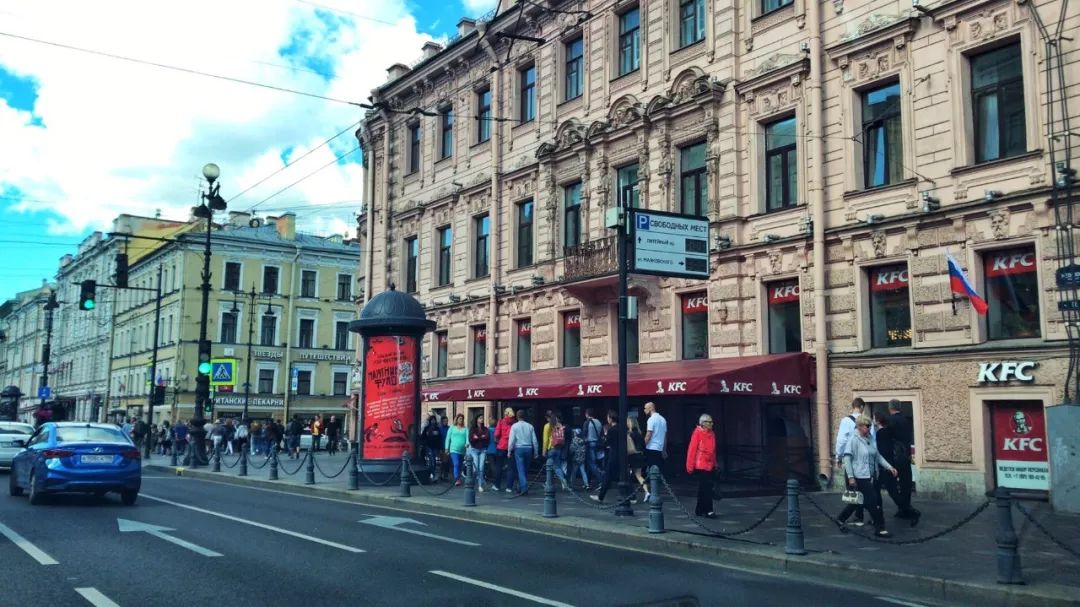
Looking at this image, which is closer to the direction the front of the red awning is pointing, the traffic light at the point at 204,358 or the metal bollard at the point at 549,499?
the metal bollard

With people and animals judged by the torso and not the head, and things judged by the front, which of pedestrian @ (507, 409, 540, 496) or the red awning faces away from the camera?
the pedestrian

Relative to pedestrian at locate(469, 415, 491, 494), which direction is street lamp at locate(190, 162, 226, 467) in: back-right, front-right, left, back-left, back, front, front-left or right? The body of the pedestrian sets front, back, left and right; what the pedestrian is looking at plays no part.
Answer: back-right

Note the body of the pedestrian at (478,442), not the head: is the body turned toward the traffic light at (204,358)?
no

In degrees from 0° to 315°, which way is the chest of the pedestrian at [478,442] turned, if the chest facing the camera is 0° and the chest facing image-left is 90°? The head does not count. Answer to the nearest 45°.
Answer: approximately 0°

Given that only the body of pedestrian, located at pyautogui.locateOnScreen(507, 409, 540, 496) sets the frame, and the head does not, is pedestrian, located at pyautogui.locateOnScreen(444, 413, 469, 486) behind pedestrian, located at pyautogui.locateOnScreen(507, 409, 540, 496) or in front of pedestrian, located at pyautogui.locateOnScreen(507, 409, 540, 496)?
in front

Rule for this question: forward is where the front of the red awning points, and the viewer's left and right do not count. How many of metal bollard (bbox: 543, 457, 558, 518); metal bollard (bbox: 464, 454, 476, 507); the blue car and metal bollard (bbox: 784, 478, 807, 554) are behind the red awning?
0

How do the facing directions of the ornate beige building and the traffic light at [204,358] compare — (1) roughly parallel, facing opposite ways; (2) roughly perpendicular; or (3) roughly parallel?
roughly perpendicular

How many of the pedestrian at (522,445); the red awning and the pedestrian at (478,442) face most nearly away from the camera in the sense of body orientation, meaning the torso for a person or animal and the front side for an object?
1

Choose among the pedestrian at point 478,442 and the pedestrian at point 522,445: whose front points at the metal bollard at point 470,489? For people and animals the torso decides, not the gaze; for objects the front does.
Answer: the pedestrian at point 478,442

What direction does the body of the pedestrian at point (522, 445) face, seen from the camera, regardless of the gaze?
away from the camera

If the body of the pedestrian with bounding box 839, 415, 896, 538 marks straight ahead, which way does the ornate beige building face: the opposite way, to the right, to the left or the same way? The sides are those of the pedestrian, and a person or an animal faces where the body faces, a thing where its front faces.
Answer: to the right

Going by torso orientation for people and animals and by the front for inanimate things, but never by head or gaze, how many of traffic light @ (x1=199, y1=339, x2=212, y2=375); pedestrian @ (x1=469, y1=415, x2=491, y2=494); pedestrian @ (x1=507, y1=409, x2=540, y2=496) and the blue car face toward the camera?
2

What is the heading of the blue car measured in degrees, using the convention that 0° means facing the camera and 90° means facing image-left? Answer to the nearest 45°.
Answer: approximately 135°

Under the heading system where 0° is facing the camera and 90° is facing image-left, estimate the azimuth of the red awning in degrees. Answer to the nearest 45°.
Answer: approximately 45°

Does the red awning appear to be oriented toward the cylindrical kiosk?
no

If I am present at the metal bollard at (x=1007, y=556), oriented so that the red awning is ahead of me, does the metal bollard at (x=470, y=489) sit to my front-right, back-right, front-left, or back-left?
front-left
